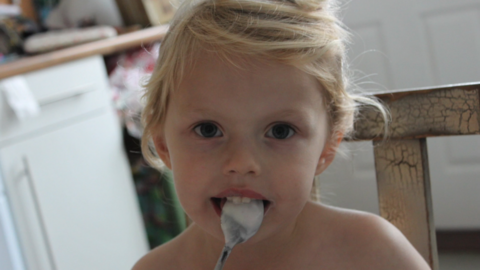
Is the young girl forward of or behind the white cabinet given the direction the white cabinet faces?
forward

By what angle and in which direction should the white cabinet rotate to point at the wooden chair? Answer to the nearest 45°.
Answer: approximately 45° to its left

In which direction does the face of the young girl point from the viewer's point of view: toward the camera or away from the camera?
toward the camera

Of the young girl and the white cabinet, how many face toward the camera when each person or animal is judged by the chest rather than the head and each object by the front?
2

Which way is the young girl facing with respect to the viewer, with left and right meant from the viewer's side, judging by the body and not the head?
facing the viewer

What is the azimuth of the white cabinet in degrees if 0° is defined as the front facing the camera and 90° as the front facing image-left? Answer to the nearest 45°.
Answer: approximately 0°
